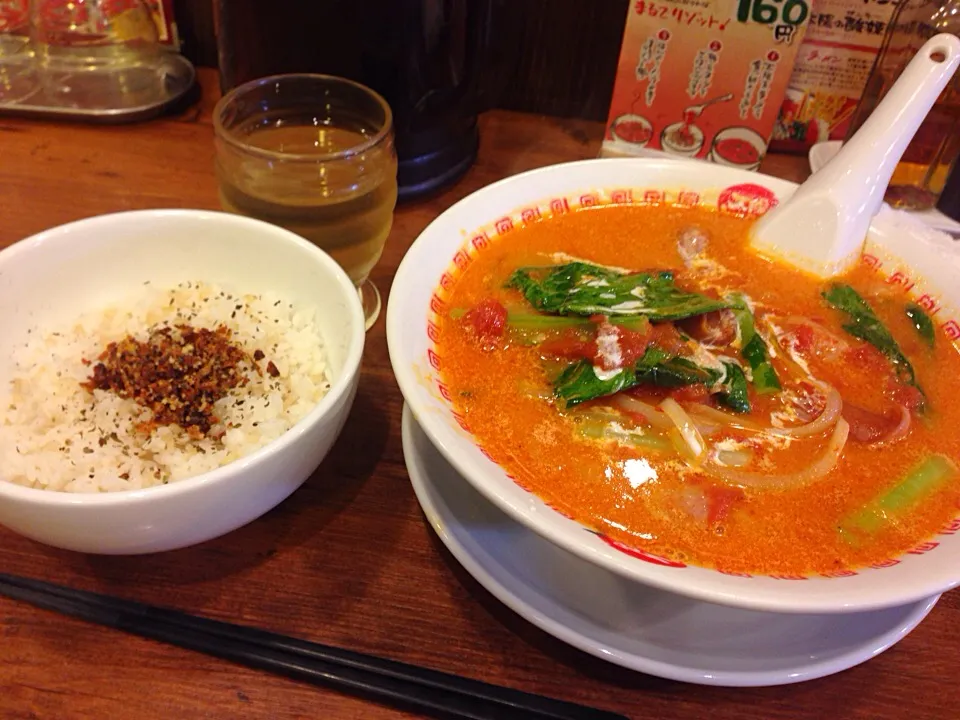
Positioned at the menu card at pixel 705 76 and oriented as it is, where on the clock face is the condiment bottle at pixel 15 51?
The condiment bottle is roughly at 3 o'clock from the menu card.

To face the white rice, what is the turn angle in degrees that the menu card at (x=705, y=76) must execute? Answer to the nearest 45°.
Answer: approximately 45° to its right

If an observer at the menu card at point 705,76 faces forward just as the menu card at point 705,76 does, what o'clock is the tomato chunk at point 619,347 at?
The tomato chunk is roughly at 12 o'clock from the menu card.

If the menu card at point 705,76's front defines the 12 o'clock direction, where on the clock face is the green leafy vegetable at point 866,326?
The green leafy vegetable is roughly at 11 o'clock from the menu card.

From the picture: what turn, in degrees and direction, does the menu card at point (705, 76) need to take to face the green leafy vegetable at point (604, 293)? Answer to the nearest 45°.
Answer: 0° — it already faces it

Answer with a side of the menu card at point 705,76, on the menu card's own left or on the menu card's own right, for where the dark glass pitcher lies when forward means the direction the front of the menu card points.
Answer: on the menu card's own right

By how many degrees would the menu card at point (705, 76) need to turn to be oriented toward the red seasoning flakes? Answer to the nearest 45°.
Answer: approximately 45° to its right

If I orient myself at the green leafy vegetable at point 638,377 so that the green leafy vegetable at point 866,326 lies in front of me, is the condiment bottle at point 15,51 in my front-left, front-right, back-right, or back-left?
back-left

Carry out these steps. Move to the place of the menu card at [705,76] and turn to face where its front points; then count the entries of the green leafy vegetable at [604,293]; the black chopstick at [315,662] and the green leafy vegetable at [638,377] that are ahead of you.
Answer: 3

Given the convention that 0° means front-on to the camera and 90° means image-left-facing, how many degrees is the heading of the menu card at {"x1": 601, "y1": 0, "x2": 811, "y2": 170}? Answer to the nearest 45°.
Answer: approximately 0°

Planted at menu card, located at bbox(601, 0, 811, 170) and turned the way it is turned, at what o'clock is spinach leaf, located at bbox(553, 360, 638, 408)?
The spinach leaf is roughly at 12 o'clock from the menu card.
